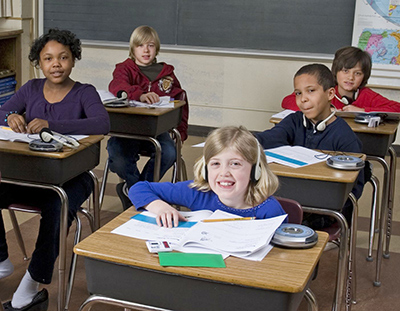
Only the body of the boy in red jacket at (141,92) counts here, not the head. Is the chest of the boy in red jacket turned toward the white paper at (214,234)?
yes

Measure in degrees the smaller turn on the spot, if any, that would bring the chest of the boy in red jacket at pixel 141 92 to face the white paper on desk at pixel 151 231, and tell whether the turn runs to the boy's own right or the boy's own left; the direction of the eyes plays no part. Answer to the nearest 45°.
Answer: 0° — they already face it

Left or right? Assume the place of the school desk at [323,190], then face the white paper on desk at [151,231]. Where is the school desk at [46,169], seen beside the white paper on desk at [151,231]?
right

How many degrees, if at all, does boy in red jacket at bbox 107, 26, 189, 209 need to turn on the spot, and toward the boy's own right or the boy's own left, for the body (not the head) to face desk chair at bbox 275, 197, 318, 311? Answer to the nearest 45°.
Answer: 0° — they already face it

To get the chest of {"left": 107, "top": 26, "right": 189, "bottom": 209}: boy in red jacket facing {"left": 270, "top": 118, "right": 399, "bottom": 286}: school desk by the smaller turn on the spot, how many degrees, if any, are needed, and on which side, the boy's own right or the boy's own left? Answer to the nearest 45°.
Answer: approximately 45° to the boy's own left

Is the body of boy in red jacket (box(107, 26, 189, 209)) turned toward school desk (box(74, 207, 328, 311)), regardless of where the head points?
yes
